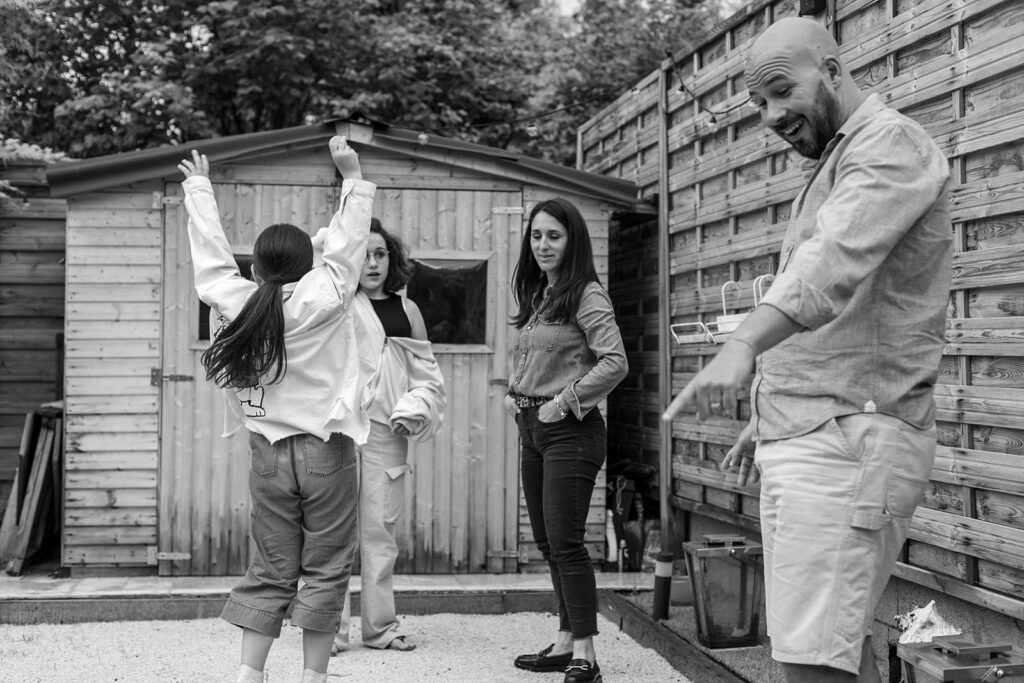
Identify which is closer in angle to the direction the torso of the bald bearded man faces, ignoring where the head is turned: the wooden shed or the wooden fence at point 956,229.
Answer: the wooden shed

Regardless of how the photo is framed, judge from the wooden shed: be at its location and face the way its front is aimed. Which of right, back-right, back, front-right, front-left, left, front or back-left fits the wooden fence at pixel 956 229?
front-left

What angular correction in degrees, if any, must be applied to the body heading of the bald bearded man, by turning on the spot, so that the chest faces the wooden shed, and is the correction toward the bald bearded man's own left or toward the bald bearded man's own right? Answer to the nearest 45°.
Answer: approximately 45° to the bald bearded man's own right

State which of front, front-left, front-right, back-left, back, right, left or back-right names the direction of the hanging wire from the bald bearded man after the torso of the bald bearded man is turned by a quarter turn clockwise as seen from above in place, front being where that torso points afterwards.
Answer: front

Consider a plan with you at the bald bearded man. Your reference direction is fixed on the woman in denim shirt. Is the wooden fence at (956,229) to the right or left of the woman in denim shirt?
right

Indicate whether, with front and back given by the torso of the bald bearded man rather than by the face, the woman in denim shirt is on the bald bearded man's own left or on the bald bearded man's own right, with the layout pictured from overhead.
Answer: on the bald bearded man's own right

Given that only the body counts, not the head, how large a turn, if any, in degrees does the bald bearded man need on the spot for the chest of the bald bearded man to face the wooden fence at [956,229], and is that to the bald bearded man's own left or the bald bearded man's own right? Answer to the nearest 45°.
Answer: approximately 90° to the bald bearded man's own right

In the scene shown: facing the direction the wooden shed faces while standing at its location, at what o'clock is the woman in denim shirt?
The woman in denim shirt is roughly at 11 o'clock from the wooden shed.

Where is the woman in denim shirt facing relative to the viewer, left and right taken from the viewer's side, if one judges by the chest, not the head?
facing the viewer and to the left of the viewer

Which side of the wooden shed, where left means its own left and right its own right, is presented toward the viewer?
front

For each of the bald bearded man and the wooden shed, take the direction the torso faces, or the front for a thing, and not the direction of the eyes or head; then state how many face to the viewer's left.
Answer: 1

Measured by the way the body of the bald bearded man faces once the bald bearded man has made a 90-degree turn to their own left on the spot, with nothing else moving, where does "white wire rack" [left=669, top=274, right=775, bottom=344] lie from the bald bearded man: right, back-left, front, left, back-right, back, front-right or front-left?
back

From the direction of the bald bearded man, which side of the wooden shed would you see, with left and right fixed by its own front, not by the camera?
front

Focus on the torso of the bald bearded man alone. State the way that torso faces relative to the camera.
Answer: to the viewer's left

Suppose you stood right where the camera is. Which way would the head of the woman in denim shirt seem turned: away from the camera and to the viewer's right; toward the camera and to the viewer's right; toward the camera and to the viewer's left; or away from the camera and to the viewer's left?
toward the camera and to the viewer's left
